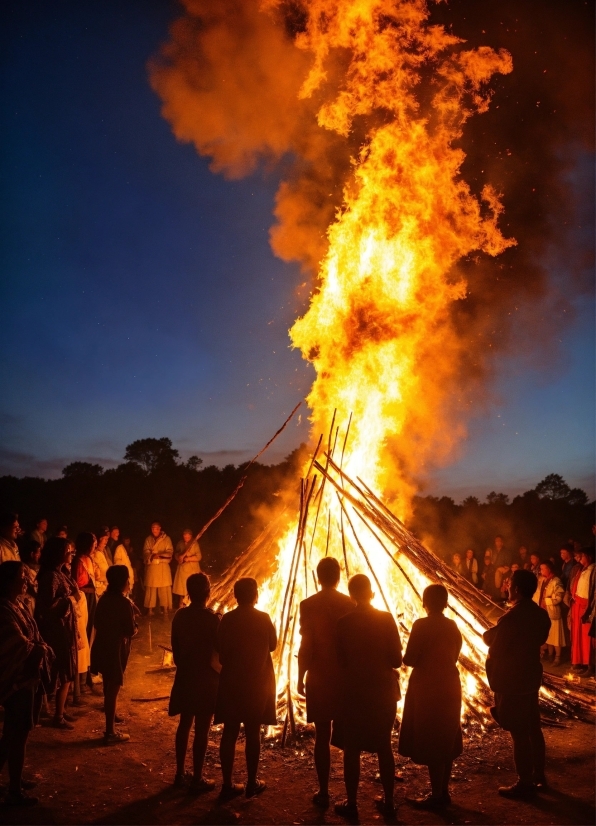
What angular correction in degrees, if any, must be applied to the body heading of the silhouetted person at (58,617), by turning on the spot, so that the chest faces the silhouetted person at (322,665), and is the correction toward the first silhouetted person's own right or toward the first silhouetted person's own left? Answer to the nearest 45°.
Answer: approximately 45° to the first silhouetted person's own right

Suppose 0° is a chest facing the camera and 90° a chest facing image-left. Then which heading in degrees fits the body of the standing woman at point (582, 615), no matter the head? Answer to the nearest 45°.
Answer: approximately 90°

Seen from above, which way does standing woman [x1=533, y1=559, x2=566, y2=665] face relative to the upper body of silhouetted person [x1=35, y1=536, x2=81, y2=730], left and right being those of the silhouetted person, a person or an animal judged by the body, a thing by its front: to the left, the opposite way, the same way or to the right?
the opposite way

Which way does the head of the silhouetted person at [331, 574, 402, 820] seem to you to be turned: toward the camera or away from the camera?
away from the camera

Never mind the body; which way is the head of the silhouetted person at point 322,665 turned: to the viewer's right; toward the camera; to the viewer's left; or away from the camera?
away from the camera

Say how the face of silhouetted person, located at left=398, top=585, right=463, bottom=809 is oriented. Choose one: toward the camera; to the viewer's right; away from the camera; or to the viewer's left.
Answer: away from the camera

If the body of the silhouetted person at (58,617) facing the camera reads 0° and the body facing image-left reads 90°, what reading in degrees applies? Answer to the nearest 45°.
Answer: approximately 270°

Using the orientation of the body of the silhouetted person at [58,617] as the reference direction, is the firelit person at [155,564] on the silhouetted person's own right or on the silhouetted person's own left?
on the silhouetted person's own left

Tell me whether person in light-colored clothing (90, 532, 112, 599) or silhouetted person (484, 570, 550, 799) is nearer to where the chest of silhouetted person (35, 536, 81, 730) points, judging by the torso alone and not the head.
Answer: the silhouetted person

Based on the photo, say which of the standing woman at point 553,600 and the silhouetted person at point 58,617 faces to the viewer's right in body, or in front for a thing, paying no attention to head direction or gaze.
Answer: the silhouetted person
